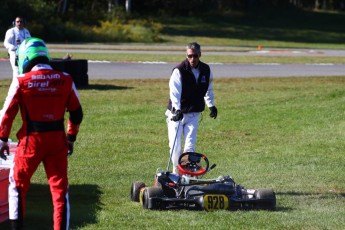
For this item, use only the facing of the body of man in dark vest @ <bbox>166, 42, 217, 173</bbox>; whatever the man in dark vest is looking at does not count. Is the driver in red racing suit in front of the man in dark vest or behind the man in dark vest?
in front

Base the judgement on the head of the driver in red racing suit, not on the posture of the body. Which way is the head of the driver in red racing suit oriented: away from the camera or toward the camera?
away from the camera

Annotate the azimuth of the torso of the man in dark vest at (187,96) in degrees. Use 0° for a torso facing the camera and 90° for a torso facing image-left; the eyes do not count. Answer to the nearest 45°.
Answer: approximately 0°
